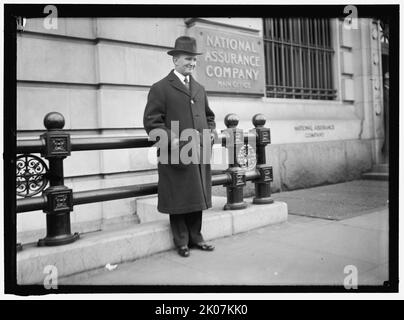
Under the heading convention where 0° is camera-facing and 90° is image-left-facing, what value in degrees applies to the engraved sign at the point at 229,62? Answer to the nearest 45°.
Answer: approximately 315°

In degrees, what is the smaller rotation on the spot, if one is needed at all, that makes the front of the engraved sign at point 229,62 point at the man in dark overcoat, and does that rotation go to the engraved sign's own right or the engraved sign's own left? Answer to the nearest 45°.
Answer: approximately 45° to the engraved sign's own right

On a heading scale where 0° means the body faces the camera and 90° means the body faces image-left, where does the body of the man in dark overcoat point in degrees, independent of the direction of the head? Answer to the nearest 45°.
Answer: approximately 315°

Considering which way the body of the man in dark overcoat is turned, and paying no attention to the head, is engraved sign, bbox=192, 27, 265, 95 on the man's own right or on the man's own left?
on the man's own left

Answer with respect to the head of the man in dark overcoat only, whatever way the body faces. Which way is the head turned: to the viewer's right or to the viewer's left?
to the viewer's right
